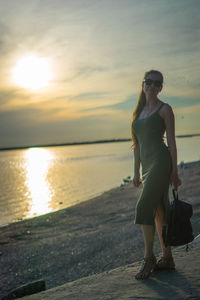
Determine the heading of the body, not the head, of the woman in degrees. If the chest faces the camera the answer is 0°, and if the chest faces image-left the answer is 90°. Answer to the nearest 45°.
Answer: approximately 45°

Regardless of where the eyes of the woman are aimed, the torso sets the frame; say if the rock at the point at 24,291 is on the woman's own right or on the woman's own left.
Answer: on the woman's own right
